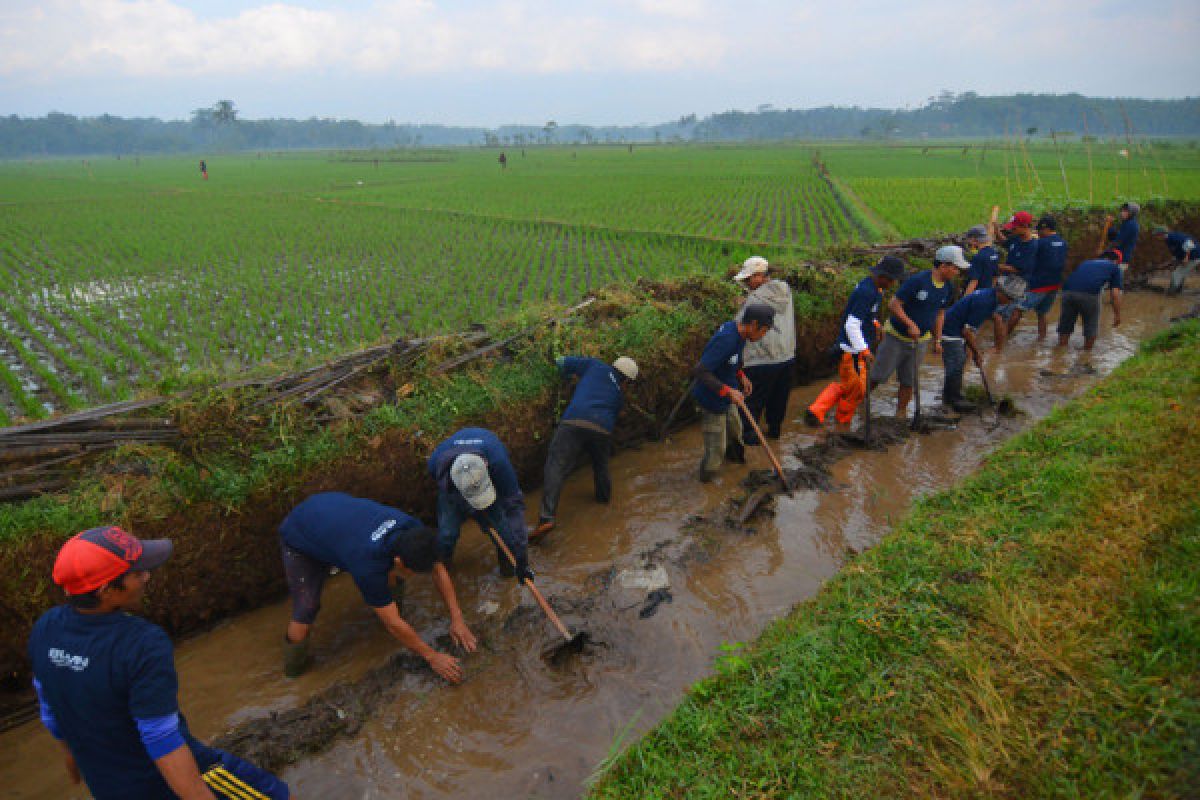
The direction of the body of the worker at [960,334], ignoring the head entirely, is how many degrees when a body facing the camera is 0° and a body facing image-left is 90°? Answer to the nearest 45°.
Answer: approximately 270°

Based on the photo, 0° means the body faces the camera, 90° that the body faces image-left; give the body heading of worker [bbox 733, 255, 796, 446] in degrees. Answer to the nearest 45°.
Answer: approximately 90°

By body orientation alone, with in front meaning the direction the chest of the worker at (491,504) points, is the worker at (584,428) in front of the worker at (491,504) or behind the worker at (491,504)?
behind
